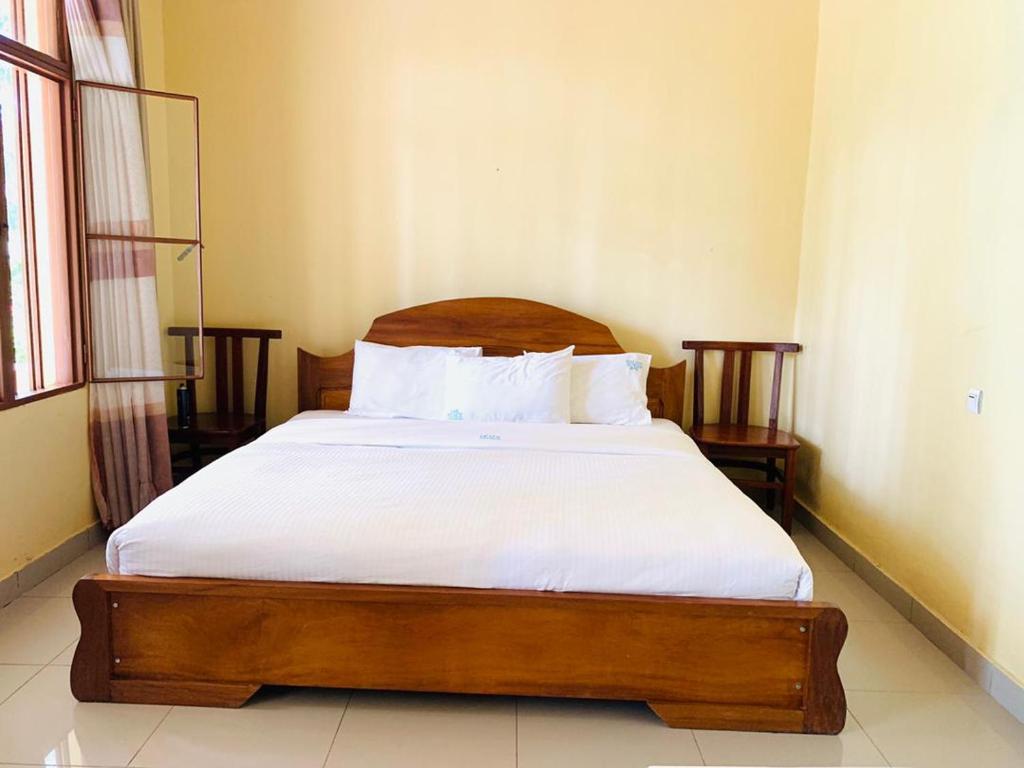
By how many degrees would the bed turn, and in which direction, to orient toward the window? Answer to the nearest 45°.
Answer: approximately 135° to its right

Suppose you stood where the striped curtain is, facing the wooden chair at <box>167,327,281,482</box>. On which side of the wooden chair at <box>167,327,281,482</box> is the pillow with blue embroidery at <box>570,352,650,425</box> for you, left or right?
right

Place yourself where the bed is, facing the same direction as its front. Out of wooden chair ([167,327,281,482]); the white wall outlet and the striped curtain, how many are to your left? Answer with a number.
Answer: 1

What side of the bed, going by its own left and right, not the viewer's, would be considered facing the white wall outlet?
left

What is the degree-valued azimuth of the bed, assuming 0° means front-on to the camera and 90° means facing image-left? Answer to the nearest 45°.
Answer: approximately 0°

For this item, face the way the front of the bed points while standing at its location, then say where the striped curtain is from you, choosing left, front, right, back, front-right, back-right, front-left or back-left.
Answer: back-right

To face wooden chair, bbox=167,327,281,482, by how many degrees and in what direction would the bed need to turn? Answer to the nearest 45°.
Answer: approximately 135° to its right

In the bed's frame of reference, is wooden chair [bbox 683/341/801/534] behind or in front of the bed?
behind
